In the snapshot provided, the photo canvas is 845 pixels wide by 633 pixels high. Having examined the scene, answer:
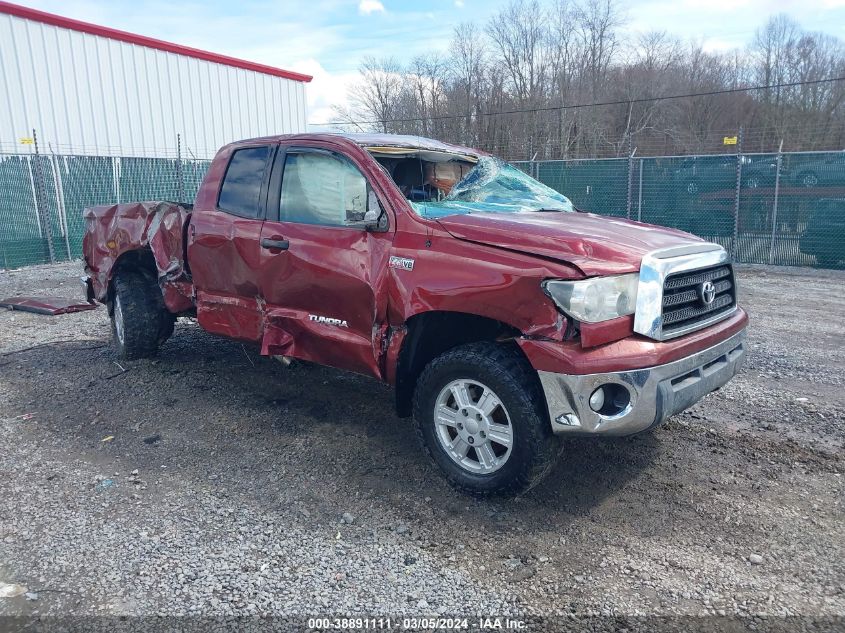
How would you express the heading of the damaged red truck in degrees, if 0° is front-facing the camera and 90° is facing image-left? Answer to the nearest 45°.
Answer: approximately 315°

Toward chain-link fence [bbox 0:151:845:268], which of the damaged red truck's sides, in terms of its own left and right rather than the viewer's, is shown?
left

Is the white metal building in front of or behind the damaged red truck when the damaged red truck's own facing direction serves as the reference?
behind

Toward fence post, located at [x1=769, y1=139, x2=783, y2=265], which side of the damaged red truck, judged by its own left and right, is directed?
left

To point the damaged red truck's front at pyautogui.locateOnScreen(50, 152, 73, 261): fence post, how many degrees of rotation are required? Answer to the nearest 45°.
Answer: approximately 180°

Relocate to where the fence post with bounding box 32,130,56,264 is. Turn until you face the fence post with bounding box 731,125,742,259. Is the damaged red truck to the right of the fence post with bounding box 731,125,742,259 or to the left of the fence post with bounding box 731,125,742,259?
right
